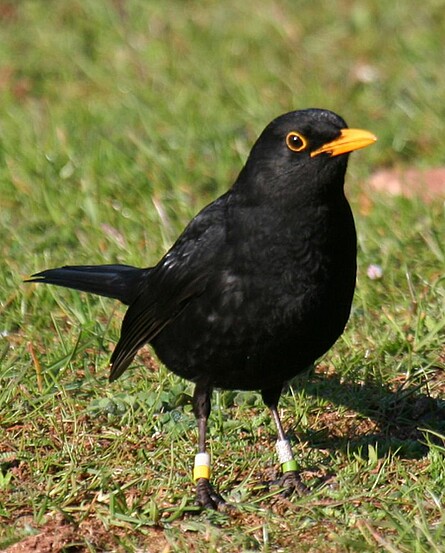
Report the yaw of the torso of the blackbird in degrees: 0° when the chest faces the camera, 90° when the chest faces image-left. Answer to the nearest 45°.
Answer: approximately 315°
